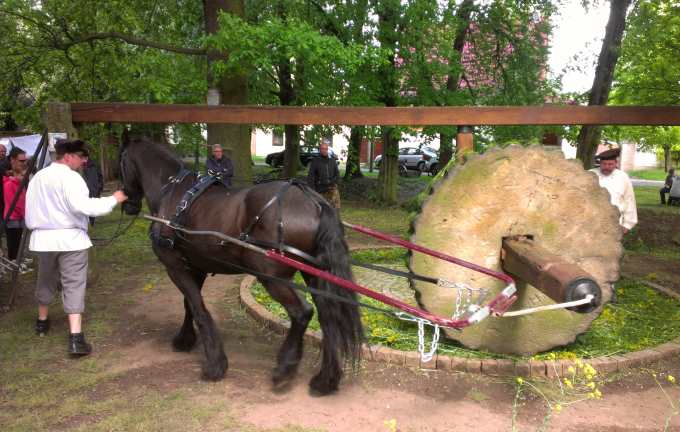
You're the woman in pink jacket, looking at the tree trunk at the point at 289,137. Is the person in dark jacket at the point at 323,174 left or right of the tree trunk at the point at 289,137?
right

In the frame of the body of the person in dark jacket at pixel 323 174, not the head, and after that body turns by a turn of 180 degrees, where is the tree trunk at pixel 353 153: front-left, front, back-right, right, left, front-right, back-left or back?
front

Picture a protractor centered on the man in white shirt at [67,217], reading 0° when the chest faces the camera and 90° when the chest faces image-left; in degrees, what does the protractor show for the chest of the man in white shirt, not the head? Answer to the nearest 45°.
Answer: approximately 225°

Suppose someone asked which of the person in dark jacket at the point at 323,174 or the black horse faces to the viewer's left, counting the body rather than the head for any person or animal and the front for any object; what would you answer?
the black horse

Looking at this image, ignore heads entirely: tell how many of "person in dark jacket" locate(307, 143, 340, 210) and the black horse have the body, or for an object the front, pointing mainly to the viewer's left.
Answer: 1

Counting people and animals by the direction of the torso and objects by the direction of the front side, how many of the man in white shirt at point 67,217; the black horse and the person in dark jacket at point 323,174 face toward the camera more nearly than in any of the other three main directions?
1

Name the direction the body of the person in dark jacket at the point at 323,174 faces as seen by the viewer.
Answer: toward the camera

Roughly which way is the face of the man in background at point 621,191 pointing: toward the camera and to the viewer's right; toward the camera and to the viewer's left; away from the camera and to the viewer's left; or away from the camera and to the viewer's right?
toward the camera and to the viewer's left

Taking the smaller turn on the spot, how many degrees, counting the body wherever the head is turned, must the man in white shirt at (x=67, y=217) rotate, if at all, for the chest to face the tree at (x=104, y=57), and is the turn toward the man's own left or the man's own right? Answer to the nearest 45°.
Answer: approximately 45° to the man's own left

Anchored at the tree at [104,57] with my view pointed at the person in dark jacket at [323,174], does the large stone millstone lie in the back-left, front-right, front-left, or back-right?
front-right

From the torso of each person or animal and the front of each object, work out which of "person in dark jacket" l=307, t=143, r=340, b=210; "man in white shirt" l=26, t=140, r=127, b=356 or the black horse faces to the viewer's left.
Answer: the black horse

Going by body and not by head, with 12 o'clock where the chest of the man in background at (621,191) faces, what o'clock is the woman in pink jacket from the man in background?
The woman in pink jacket is roughly at 1 o'clock from the man in background.

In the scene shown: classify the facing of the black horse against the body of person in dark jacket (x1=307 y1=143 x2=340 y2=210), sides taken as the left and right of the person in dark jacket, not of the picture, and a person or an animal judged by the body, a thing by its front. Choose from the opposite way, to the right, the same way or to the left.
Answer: to the right

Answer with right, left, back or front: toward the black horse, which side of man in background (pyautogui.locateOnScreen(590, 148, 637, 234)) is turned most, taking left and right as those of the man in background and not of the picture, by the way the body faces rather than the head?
front

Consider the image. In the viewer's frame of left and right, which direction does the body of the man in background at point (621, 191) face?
facing the viewer and to the left of the viewer

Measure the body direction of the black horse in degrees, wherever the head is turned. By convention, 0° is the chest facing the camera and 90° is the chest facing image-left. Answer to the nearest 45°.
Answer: approximately 90°
